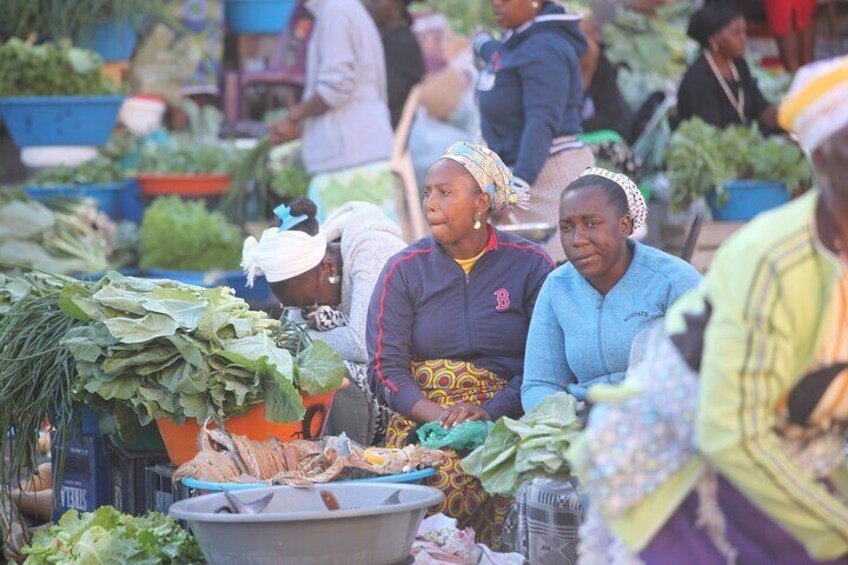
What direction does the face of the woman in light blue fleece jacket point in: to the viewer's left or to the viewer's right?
to the viewer's left

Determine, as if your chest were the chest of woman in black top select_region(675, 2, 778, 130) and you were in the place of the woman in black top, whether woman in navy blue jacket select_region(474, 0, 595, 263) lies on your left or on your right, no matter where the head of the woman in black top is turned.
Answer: on your right

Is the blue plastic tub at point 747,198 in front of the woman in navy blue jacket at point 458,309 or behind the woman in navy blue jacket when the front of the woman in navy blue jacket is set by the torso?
behind

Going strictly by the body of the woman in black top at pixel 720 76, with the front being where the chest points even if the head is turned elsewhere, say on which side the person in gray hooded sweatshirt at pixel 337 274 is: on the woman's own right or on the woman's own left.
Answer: on the woman's own right
